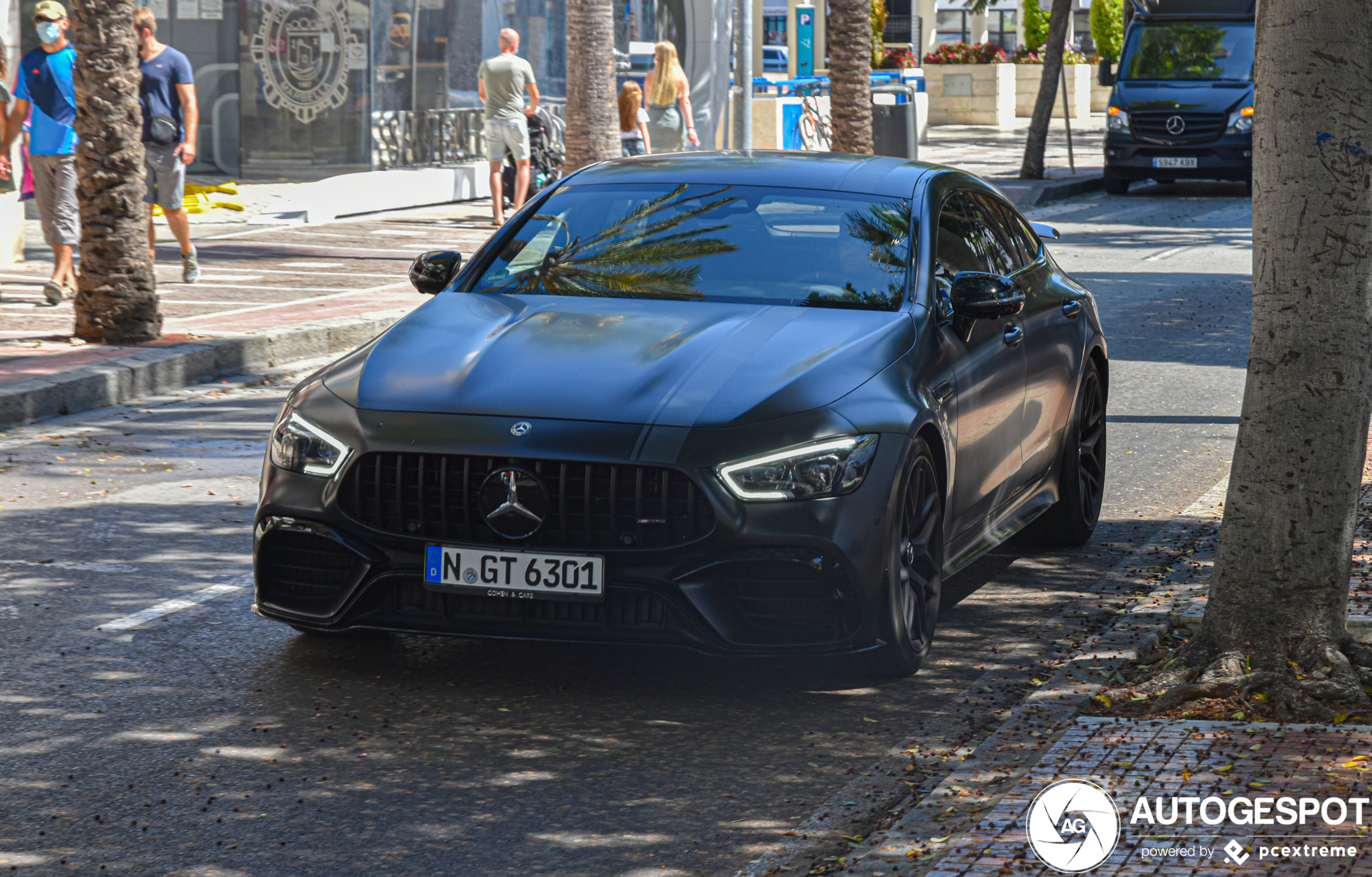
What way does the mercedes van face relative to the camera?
toward the camera

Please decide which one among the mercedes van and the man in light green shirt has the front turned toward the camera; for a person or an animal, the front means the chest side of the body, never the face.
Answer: the mercedes van

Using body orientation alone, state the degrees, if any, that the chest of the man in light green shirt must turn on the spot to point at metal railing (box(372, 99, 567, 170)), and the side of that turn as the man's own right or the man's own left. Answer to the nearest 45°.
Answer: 0° — they already face it

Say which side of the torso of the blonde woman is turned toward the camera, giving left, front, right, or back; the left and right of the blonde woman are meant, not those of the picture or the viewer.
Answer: back

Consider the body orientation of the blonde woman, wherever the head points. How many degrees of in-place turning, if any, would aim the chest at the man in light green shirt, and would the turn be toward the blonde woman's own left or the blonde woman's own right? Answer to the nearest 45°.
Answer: approximately 135° to the blonde woman's own left

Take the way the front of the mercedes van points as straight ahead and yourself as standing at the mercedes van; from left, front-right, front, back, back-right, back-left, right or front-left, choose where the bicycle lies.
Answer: back-right

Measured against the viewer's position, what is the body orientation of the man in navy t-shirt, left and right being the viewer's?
facing the viewer and to the left of the viewer

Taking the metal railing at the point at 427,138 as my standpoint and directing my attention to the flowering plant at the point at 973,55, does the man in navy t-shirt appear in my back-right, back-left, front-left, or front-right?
back-right

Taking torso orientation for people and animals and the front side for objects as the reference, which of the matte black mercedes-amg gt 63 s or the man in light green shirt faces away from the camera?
the man in light green shirt

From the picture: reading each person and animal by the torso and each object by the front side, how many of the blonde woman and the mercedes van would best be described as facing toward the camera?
1

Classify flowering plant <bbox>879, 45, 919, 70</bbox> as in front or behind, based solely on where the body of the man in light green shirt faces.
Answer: in front

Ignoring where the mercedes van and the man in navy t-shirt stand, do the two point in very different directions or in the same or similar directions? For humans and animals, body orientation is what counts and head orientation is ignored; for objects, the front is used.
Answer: same or similar directions

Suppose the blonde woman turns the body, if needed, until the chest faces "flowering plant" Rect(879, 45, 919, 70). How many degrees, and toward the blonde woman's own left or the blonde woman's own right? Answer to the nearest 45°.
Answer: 0° — they already face it

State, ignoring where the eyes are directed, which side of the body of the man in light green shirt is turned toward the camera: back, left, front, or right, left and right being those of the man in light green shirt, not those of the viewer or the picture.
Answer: back

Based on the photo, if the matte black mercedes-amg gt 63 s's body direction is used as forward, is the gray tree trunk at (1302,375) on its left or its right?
on its left

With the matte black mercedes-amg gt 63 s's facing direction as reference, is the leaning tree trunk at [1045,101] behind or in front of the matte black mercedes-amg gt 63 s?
behind

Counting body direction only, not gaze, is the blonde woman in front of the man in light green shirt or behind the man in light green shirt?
in front

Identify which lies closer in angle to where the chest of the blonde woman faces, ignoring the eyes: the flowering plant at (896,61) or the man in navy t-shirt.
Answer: the flowering plant
